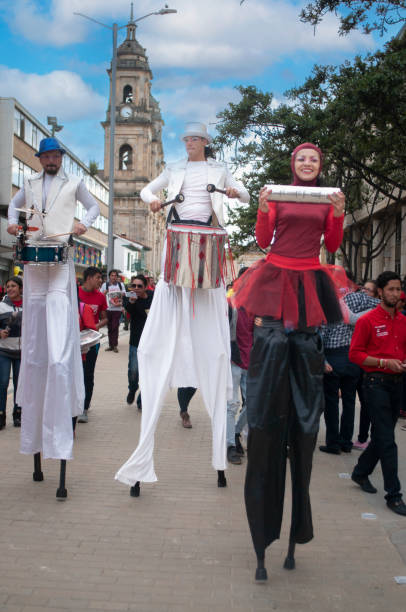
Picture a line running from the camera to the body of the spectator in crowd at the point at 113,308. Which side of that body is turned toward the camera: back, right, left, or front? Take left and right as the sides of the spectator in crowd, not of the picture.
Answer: front

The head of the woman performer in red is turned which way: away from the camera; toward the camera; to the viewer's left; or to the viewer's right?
toward the camera

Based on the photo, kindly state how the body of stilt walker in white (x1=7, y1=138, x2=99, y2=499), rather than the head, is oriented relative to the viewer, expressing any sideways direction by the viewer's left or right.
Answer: facing the viewer

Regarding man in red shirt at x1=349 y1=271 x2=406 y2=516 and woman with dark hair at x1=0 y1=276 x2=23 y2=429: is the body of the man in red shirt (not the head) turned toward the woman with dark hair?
no

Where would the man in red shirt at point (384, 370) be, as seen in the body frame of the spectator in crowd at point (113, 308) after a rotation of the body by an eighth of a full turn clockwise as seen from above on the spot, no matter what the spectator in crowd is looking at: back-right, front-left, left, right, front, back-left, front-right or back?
front-left

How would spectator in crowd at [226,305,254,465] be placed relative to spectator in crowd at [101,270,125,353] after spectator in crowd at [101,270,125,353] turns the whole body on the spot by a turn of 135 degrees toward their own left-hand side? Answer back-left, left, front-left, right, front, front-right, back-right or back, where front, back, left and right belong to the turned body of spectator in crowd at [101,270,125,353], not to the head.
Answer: back-right

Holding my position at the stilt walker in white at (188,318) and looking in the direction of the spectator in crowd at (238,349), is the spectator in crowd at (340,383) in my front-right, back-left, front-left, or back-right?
front-right

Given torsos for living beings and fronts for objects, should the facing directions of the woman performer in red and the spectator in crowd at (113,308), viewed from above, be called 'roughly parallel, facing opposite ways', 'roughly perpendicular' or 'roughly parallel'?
roughly parallel

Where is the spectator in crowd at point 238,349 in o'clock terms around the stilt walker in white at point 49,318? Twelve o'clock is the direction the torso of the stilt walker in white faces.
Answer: The spectator in crowd is roughly at 8 o'clock from the stilt walker in white.

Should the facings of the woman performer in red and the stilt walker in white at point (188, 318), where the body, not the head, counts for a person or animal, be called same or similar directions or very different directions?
same or similar directions

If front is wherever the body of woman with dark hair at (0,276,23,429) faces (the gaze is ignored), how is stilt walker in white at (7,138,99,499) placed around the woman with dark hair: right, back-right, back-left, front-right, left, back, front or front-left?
front

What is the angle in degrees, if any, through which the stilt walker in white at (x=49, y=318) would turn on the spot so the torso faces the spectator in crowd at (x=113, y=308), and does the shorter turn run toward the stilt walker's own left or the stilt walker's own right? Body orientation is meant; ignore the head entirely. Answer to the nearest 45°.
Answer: approximately 180°

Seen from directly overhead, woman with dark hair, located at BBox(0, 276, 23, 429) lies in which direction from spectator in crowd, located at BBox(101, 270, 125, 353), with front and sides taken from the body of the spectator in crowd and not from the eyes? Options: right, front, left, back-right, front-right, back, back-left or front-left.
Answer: front

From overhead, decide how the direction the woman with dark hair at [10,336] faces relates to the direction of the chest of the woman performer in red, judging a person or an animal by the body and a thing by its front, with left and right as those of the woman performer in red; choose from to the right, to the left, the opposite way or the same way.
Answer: the same way

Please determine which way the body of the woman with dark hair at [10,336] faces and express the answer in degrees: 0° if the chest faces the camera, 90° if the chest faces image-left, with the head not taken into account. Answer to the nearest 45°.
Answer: approximately 0°

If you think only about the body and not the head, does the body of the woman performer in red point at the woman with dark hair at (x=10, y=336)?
no

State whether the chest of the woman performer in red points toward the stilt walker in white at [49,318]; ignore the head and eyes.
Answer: no

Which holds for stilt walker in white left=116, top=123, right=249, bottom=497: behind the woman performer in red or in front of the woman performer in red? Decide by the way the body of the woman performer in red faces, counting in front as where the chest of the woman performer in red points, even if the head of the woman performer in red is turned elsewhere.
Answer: behind

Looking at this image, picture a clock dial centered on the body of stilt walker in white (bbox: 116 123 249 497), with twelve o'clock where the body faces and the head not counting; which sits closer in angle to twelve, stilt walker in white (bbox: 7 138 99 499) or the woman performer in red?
the woman performer in red

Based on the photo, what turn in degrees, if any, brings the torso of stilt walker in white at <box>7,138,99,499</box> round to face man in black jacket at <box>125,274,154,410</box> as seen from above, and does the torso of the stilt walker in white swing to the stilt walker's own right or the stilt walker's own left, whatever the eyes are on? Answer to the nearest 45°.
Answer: approximately 180°
